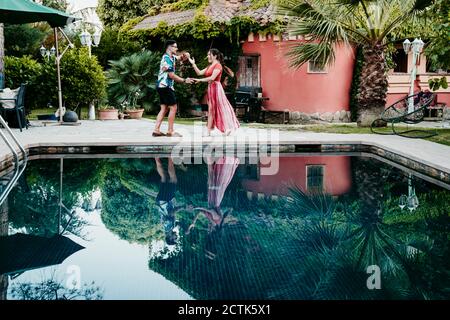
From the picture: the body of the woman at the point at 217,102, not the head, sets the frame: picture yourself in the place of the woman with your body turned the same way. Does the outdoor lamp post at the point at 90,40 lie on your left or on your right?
on your right

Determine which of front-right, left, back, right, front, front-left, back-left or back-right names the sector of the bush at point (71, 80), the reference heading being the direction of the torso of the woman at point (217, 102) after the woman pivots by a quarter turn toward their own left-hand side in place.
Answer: back-right

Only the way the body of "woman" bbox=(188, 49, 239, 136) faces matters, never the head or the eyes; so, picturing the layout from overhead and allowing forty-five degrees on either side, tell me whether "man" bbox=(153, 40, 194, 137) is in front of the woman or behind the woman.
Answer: in front

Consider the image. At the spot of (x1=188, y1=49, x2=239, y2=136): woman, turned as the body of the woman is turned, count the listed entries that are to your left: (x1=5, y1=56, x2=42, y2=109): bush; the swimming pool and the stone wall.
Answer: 1

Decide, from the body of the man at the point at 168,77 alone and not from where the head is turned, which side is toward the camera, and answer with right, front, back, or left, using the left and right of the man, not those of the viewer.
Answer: right

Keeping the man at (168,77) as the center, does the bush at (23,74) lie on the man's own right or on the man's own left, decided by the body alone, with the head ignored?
on the man's own left

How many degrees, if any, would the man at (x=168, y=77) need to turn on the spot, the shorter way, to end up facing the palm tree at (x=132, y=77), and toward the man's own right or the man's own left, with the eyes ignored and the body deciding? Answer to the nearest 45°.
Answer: approximately 90° to the man's own left

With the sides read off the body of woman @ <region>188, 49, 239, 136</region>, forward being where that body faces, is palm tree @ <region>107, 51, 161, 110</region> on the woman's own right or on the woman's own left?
on the woman's own right

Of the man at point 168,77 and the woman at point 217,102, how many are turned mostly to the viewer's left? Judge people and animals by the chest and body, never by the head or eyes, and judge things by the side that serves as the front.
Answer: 1

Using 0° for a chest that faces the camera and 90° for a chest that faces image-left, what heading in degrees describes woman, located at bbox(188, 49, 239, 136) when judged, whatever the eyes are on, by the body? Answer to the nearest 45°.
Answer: approximately 90°

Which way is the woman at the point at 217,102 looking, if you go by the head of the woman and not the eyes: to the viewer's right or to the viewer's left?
to the viewer's left

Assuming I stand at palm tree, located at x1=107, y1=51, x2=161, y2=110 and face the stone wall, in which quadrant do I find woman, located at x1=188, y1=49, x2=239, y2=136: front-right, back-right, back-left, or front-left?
front-right

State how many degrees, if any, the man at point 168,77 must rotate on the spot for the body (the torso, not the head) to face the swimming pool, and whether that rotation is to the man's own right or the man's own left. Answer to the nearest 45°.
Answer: approximately 90° to the man's own right

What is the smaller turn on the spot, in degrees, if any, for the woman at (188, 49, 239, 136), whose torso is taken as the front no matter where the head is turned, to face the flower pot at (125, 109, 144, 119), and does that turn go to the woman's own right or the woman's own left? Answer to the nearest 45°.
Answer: approximately 45° to the woman's own right

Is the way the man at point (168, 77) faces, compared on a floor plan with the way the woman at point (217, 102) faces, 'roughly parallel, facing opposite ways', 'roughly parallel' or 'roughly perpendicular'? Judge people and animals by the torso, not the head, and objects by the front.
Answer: roughly parallel, facing opposite ways

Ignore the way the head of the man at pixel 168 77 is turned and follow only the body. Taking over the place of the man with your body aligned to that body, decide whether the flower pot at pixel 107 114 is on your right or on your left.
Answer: on your left

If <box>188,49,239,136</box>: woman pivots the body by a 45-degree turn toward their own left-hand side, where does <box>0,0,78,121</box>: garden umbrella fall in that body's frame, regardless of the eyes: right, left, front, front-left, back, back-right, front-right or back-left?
front-right
